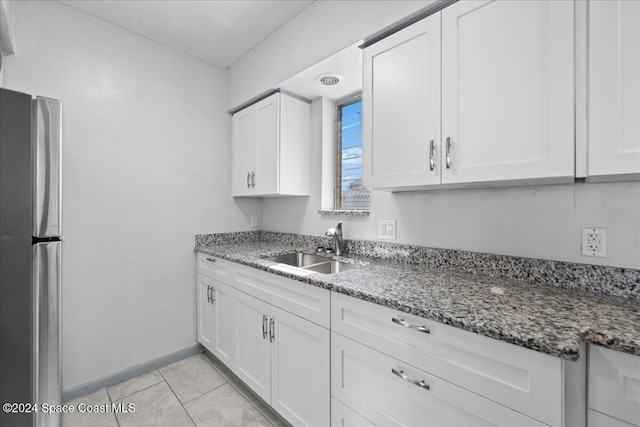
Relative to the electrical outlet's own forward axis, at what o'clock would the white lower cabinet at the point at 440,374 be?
The white lower cabinet is roughly at 1 o'clock from the electrical outlet.

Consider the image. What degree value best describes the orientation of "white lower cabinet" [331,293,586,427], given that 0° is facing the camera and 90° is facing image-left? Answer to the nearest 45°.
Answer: approximately 45°

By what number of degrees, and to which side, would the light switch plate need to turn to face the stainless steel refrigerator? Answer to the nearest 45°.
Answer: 0° — it already faces it

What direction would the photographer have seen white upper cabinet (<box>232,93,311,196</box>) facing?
facing the viewer and to the left of the viewer

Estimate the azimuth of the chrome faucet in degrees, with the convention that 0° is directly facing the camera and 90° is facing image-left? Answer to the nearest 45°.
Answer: approximately 45°

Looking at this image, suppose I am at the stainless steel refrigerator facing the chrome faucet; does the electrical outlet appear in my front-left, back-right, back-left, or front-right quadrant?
front-right

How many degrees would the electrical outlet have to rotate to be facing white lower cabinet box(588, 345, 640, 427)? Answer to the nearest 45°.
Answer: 0° — it already faces it

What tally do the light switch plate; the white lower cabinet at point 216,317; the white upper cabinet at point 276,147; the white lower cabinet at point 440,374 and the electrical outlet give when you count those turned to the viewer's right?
0

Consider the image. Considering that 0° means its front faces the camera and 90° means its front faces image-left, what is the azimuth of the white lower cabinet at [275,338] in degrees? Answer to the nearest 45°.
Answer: approximately 45°

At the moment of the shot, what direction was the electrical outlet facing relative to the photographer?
facing the viewer
